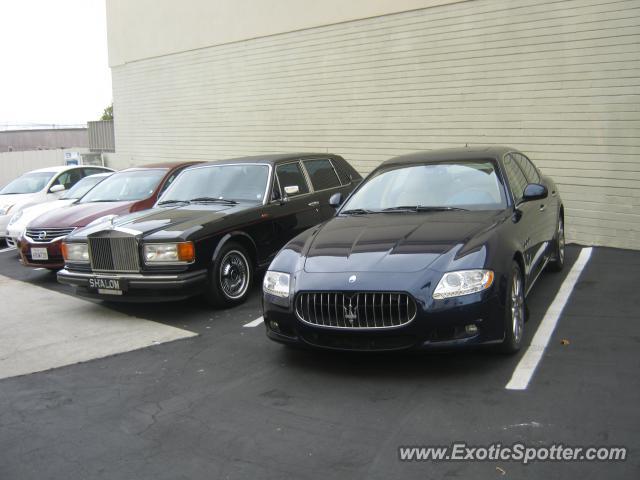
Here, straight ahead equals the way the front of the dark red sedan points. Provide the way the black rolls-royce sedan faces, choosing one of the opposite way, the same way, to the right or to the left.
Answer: the same way

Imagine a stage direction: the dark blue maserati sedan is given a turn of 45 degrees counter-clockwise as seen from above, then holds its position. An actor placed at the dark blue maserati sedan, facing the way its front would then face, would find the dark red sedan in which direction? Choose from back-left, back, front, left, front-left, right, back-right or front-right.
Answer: back-right

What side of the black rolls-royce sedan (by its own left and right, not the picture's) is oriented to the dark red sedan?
right

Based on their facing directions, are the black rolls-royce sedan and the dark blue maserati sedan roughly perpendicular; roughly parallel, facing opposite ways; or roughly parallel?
roughly parallel

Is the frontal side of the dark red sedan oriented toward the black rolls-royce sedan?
no

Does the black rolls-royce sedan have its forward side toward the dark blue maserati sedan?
no

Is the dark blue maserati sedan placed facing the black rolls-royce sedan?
no

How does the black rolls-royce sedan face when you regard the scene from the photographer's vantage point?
facing the viewer and to the left of the viewer

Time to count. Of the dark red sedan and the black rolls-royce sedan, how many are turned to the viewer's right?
0
